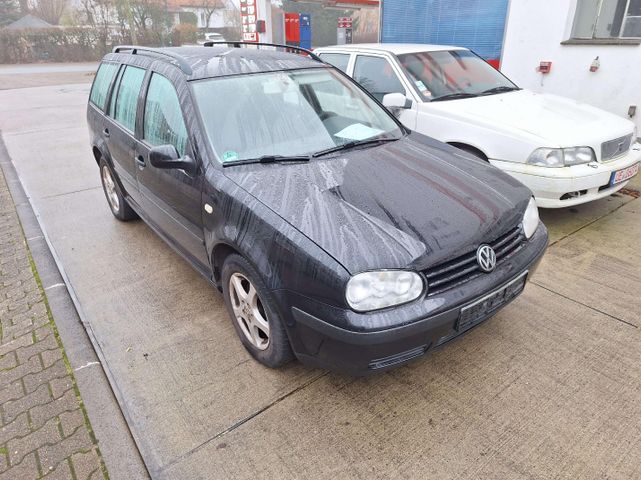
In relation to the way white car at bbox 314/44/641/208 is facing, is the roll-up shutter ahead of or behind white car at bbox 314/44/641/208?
behind

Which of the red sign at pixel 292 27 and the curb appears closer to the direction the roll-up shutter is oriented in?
the curb

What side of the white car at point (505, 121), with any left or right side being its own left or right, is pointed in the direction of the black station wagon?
right

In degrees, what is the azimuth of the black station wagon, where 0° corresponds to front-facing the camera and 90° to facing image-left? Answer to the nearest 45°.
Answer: approximately 315°

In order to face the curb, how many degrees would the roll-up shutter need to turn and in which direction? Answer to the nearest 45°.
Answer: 0° — it already faces it

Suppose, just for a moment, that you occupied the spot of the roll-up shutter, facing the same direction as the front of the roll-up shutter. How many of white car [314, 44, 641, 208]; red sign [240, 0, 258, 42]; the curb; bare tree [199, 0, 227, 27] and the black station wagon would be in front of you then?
3

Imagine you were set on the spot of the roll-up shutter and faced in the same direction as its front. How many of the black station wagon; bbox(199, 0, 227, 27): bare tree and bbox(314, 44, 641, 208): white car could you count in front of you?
2

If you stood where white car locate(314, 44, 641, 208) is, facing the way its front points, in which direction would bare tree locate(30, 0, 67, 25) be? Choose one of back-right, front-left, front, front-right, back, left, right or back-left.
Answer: back

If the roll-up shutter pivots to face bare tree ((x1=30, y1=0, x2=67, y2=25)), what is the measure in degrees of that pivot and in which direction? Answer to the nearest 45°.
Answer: approximately 135° to its right

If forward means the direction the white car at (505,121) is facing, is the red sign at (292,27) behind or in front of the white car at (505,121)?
behind

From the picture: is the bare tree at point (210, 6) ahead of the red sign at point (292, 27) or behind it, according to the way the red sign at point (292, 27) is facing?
behind
